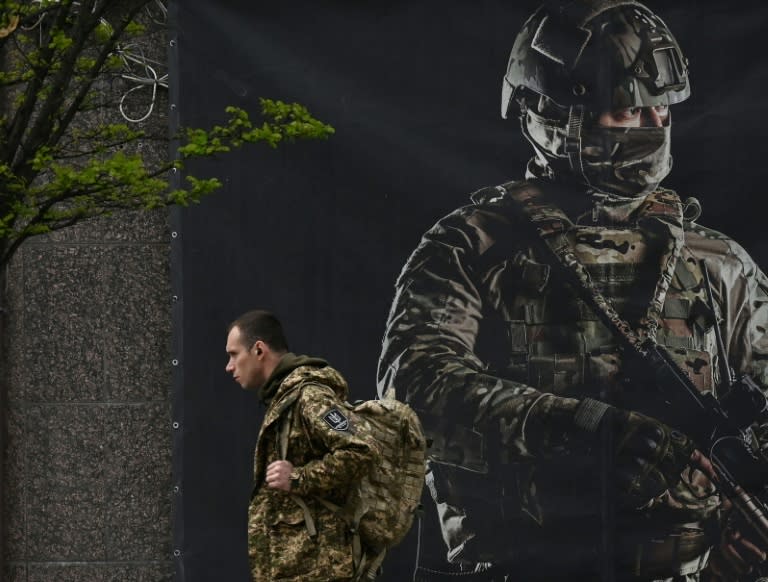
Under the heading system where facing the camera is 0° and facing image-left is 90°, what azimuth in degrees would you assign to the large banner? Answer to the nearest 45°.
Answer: approximately 0°

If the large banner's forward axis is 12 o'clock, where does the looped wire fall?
The looped wire is roughly at 3 o'clock from the large banner.
